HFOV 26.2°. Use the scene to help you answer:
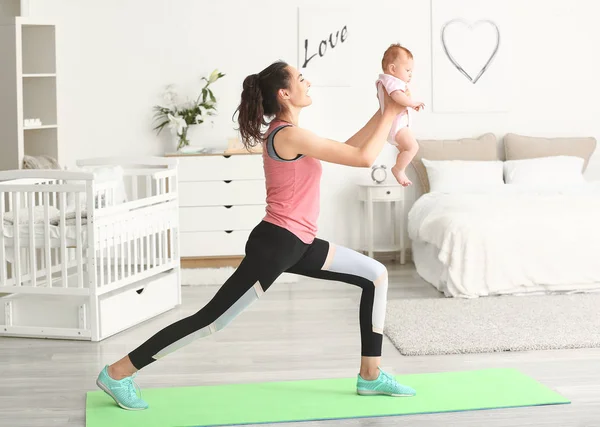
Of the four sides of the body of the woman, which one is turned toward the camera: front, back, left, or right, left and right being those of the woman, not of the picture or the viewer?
right

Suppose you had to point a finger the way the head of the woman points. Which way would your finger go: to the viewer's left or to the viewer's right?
to the viewer's right

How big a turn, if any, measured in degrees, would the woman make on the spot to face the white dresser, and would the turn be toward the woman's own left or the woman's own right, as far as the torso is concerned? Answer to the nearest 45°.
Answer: approximately 90° to the woman's own left

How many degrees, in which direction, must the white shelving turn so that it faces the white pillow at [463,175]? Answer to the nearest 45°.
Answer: approximately 45° to its left

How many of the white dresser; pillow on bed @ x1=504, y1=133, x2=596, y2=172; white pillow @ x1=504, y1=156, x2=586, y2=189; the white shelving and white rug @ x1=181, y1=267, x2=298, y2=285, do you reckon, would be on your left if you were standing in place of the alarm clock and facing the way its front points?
2

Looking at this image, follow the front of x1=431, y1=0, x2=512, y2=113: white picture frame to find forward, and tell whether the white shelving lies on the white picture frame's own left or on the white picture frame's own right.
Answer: on the white picture frame's own right
